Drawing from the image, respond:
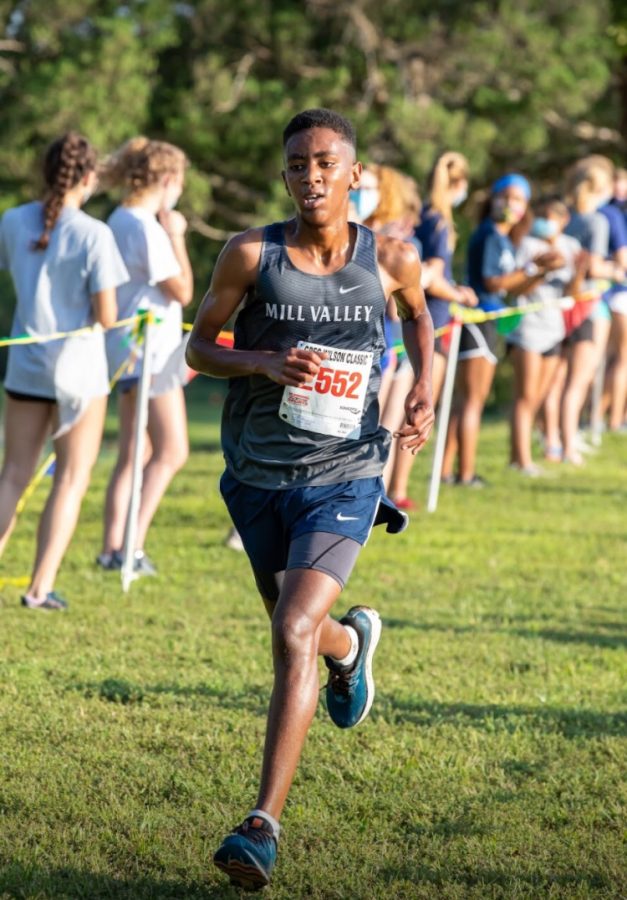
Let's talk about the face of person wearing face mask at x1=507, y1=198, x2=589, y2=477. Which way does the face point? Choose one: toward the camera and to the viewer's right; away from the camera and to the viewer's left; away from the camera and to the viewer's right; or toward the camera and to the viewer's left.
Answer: toward the camera and to the viewer's left

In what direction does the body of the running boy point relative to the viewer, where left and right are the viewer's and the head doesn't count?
facing the viewer

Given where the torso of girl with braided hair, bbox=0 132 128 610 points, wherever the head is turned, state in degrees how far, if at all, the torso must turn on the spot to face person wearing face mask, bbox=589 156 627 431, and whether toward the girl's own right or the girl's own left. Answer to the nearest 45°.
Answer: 0° — they already face them

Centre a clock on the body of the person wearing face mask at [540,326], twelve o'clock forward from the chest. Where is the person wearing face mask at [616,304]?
the person wearing face mask at [616,304] is roughly at 5 o'clock from the person wearing face mask at [540,326].

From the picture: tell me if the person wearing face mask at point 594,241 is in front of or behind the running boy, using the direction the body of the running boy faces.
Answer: behind

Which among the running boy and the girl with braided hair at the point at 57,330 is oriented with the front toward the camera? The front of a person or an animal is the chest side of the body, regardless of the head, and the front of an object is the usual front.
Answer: the running boy

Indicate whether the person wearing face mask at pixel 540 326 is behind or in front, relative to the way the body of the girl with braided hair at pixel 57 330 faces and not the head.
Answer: in front

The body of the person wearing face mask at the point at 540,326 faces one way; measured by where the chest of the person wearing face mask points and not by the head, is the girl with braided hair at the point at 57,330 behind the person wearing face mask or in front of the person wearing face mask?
in front

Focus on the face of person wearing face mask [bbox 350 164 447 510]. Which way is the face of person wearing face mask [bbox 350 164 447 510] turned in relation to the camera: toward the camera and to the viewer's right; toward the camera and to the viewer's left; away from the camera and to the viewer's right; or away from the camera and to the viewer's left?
toward the camera and to the viewer's left

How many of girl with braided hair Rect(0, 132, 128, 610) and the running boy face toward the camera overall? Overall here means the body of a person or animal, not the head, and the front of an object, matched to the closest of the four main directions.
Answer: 1

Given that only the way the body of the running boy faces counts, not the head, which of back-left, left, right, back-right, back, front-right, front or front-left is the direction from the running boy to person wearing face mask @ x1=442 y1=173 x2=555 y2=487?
back

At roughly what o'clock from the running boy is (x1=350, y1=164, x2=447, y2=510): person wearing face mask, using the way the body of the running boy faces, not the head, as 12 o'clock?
The person wearing face mask is roughly at 6 o'clock from the running boy.

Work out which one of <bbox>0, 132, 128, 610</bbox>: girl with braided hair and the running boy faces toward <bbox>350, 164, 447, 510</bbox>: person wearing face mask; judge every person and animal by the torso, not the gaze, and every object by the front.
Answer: the girl with braided hair

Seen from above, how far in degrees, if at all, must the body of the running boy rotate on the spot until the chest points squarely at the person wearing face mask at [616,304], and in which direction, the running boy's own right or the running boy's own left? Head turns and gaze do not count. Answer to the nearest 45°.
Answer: approximately 180°

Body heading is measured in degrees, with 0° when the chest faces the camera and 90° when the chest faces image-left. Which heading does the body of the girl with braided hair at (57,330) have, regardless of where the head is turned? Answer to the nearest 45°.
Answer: approximately 225°

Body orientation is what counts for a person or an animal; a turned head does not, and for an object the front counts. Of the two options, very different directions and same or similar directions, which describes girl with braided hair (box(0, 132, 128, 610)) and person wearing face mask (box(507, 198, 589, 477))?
very different directions

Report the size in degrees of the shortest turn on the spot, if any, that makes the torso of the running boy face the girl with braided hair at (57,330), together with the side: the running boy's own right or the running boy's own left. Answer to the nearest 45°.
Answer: approximately 135° to the running boy's own right
